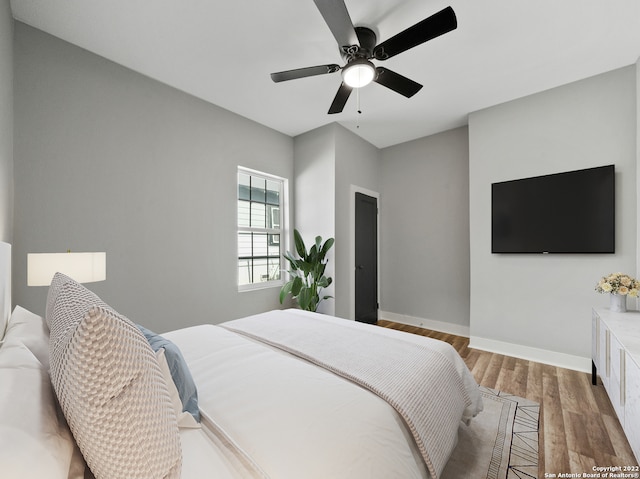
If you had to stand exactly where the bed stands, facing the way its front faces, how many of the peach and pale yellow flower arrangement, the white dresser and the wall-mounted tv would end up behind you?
0

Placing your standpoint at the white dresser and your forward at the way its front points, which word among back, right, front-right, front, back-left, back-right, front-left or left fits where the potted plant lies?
front

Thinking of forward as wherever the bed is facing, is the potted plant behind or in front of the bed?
in front

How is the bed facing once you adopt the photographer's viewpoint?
facing away from the viewer and to the right of the viewer

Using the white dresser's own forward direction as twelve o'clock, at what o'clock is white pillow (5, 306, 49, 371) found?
The white pillow is roughly at 10 o'clock from the white dresser.

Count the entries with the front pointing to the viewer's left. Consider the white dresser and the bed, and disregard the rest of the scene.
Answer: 1

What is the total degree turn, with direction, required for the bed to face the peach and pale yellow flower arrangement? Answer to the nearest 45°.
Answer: approximately 45° to its right

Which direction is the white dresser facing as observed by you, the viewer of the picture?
facing to the left of the viewer

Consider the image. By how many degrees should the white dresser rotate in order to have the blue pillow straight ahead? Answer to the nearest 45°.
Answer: approximately 45° to its left

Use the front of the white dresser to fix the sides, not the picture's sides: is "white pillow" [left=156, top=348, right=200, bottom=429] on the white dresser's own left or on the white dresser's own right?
on the white dresser's own left

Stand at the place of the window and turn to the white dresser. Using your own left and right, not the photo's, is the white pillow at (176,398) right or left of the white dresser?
right
